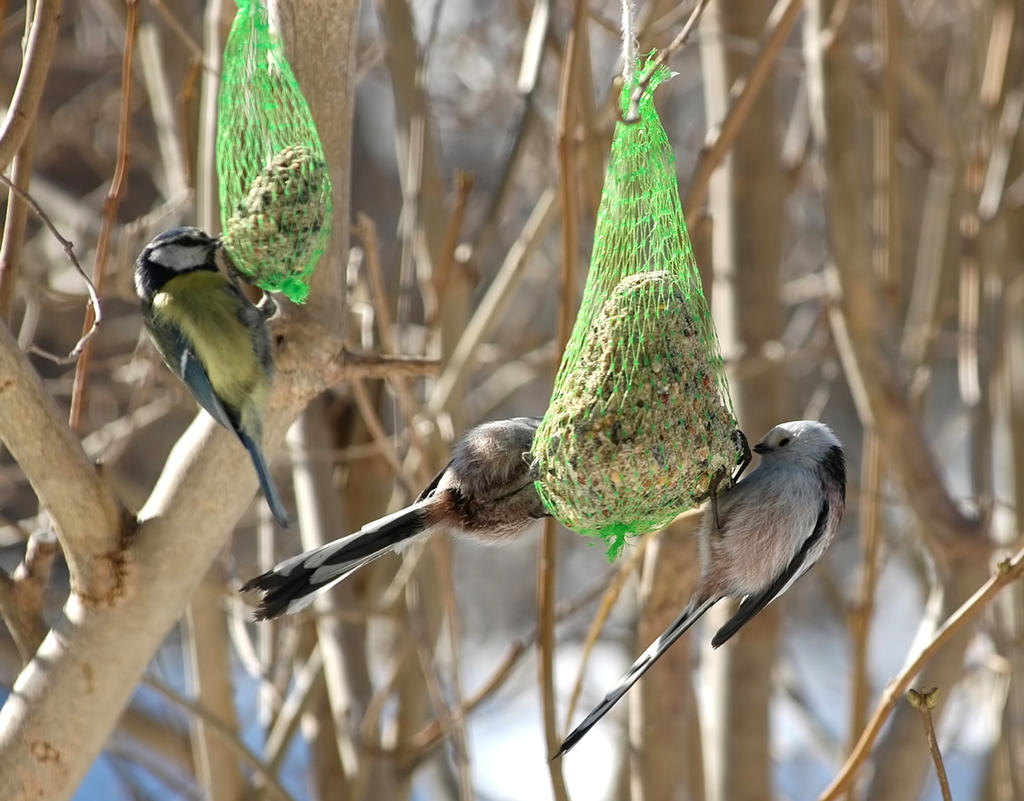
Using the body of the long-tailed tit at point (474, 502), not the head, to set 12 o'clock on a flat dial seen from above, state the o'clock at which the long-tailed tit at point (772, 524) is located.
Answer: the long-tailed tit at point (772, 524) is roughly at 11 o'clock from the long-tailed tit at point (474, 502).

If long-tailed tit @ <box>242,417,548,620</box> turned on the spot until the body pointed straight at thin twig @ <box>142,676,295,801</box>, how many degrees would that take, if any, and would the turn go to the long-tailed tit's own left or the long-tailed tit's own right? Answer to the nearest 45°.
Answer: approximately 135° to the long-tailed tit's own left

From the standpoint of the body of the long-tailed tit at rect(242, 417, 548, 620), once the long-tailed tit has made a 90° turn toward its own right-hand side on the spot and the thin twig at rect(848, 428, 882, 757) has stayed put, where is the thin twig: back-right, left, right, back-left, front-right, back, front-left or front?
back-left

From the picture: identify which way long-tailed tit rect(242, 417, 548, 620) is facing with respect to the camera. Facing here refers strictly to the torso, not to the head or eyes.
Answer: to the viewer's right
